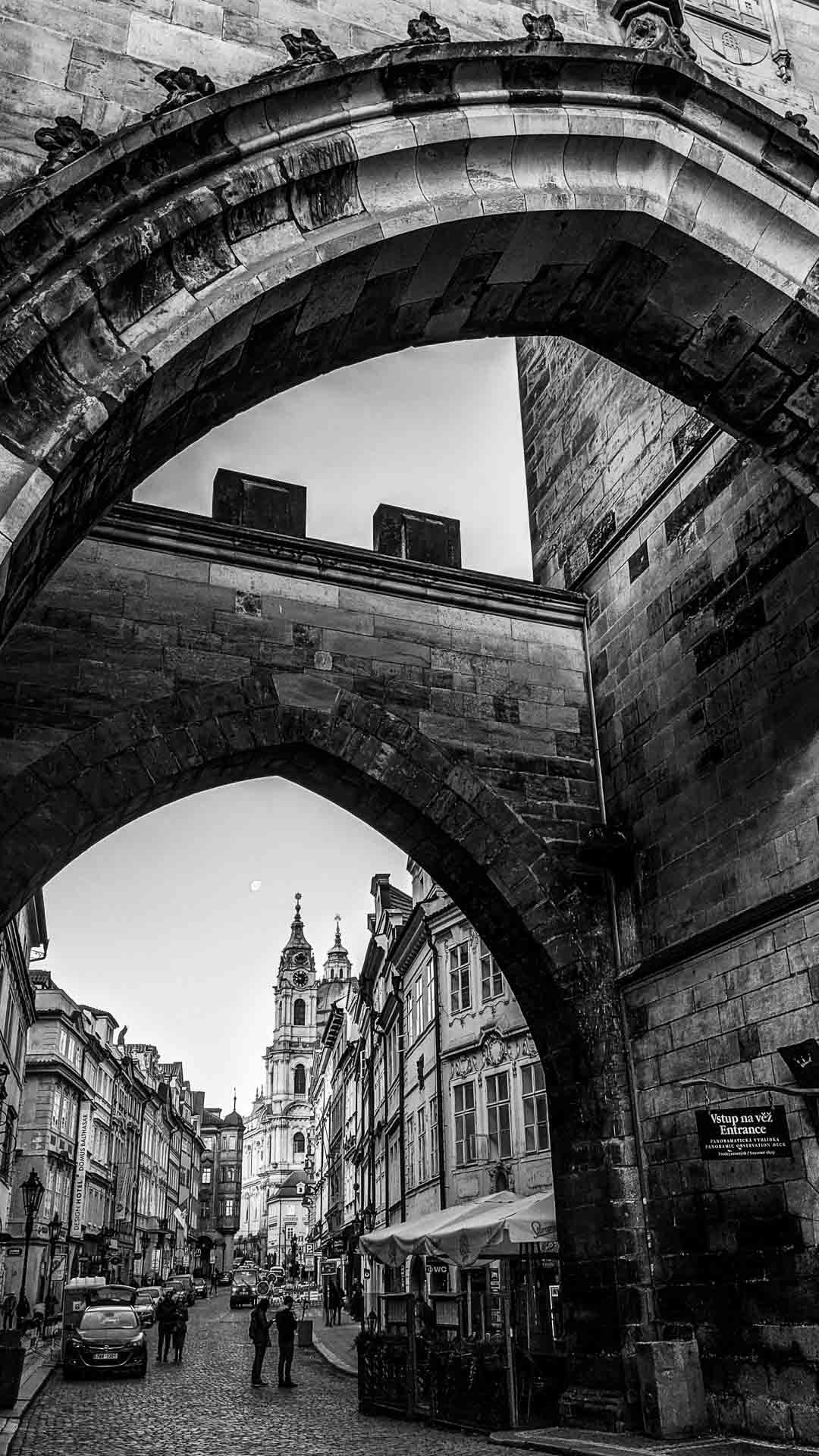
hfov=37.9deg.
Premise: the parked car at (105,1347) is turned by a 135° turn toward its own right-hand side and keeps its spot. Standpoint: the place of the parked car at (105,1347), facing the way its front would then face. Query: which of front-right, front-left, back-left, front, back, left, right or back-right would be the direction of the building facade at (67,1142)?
front-right

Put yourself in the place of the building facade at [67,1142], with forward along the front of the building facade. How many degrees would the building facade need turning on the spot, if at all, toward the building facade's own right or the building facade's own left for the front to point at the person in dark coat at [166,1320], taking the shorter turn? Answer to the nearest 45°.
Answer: approximately 45° to the building facade's own right

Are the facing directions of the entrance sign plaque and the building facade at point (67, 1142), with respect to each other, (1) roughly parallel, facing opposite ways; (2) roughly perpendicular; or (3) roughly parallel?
roughly perpendicular

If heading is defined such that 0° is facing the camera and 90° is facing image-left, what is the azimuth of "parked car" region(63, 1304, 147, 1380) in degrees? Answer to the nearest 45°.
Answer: approximately 0°

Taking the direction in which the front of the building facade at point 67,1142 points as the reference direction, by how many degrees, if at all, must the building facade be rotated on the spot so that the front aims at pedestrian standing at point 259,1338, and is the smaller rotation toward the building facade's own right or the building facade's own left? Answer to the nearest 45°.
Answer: approximately 45° to the building facade's own right

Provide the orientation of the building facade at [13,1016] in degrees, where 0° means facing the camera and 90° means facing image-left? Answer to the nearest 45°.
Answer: approximately 270°

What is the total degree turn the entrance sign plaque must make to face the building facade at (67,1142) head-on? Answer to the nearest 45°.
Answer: approximately 135° to its right
